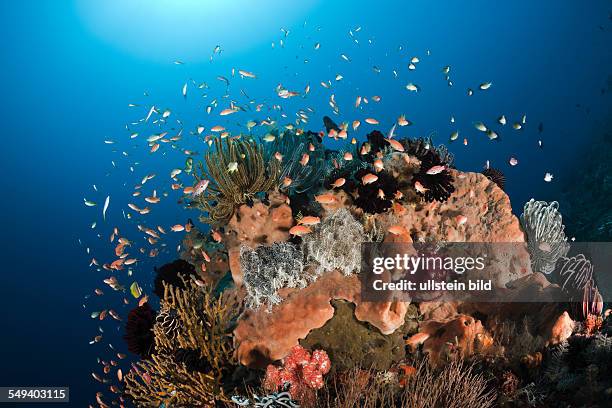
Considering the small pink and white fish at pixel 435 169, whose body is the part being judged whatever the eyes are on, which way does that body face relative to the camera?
to the viewer's left
